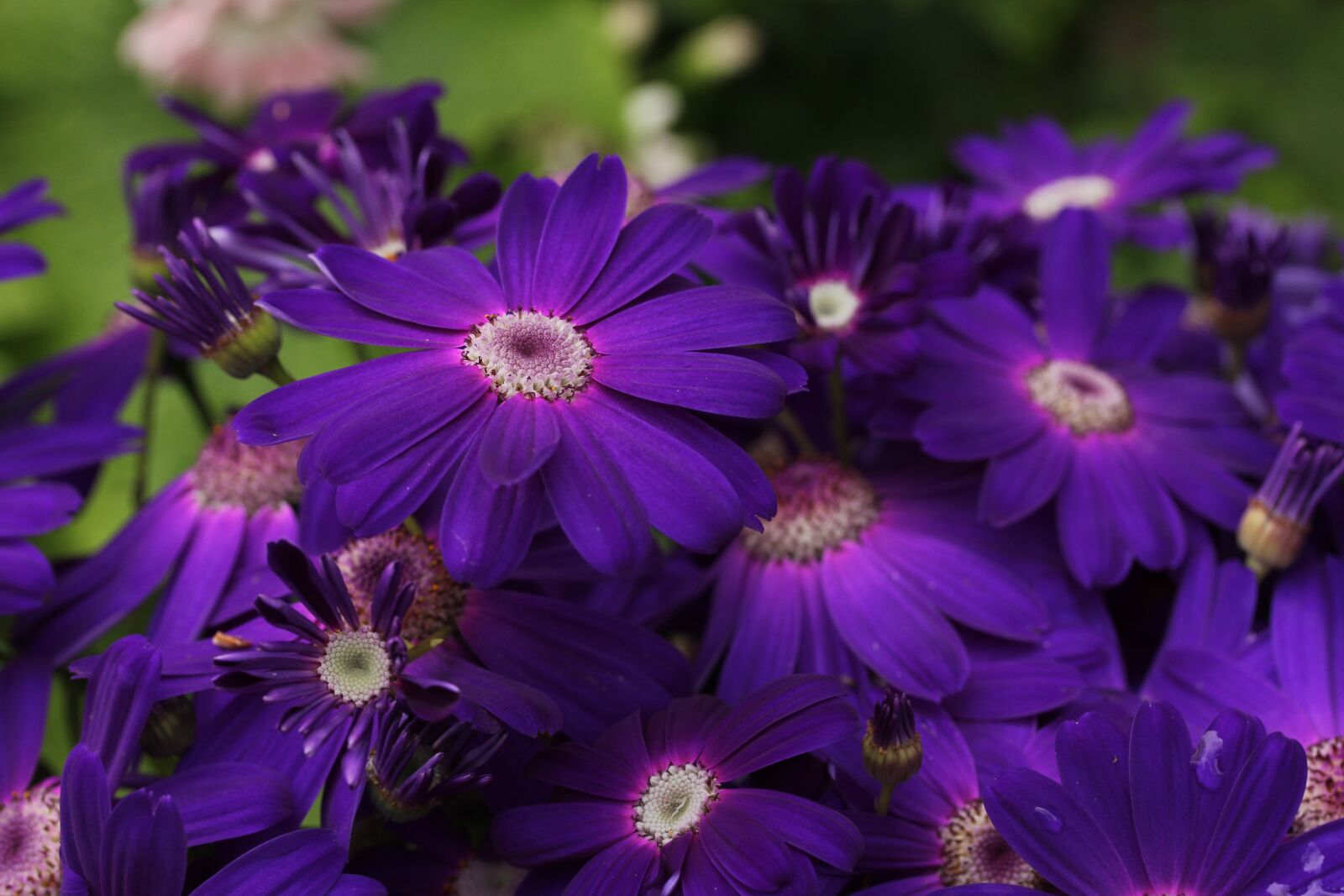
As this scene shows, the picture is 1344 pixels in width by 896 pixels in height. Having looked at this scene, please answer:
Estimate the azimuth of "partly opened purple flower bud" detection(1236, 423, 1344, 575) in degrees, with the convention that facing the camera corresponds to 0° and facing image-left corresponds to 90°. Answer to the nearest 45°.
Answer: approximately 270°

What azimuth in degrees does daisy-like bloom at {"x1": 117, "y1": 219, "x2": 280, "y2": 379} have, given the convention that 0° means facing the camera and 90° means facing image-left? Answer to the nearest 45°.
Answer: approximately 90°

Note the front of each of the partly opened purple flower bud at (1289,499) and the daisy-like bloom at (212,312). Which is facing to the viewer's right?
the partly opened purple flower bud at (1289,499)

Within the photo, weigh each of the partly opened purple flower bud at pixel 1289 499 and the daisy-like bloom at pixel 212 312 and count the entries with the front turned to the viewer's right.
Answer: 1
